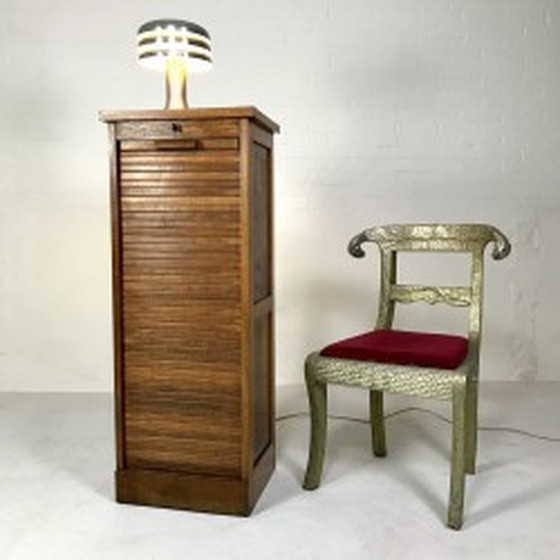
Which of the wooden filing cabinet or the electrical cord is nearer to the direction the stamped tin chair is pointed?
the wooden filing cabinet

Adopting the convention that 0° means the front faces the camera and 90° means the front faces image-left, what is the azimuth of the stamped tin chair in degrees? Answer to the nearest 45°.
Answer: approximately 45°

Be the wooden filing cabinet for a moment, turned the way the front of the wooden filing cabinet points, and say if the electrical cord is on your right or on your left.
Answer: on your left

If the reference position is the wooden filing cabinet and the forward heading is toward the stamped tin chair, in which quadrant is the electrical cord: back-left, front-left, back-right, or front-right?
front-left

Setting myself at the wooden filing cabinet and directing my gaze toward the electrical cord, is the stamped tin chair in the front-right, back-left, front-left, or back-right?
front-right

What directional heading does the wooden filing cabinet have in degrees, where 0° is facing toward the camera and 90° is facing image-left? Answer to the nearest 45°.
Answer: approximately 0°

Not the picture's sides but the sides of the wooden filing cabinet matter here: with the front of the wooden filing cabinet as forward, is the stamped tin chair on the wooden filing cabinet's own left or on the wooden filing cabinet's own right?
on the wooden filing cabinet's own left

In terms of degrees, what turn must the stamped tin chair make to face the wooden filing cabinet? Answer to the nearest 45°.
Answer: approximately 45° to its right

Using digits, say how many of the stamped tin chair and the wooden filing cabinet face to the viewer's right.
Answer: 0
